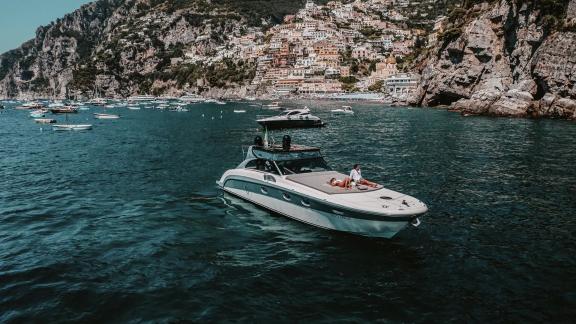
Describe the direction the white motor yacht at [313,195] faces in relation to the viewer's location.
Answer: facing the viewer and to the right of the viewer
